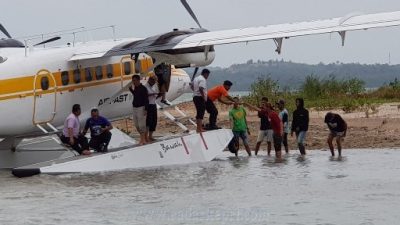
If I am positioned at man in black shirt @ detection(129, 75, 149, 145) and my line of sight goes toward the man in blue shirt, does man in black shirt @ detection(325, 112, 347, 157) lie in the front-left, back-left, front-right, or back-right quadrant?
back-left

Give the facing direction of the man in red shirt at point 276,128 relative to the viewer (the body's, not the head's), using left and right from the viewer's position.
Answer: facing to the left of the viewer
